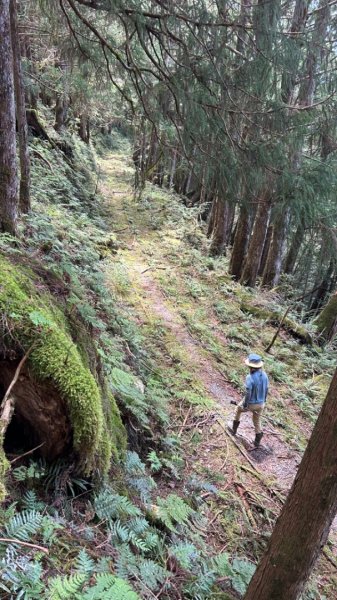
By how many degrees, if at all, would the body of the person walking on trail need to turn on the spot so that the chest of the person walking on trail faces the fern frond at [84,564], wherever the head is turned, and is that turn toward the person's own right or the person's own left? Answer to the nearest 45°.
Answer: approximately 135° to the person's own left

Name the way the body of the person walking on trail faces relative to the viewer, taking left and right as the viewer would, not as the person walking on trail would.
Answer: facing away from the viewer and to the left of the viewer

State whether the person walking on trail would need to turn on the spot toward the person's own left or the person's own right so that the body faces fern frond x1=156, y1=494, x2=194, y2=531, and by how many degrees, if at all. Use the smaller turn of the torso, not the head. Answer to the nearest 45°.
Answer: approximately 135° to the person's own left

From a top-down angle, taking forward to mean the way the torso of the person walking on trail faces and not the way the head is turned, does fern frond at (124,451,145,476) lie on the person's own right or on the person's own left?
on the person's own left

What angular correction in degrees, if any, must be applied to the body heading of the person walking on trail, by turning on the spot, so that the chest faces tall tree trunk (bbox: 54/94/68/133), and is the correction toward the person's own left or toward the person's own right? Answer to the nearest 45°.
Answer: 0° — they already face it

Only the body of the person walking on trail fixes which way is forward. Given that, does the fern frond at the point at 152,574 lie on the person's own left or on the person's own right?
on the person's own left

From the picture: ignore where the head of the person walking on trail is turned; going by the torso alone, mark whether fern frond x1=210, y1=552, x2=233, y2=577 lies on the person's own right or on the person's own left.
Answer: on the person's own left

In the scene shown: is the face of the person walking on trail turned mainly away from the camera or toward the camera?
away from the camera

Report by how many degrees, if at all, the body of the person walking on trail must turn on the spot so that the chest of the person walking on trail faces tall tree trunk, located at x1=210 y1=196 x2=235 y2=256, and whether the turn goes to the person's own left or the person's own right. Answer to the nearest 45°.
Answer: approximately 45° to the person's own right
